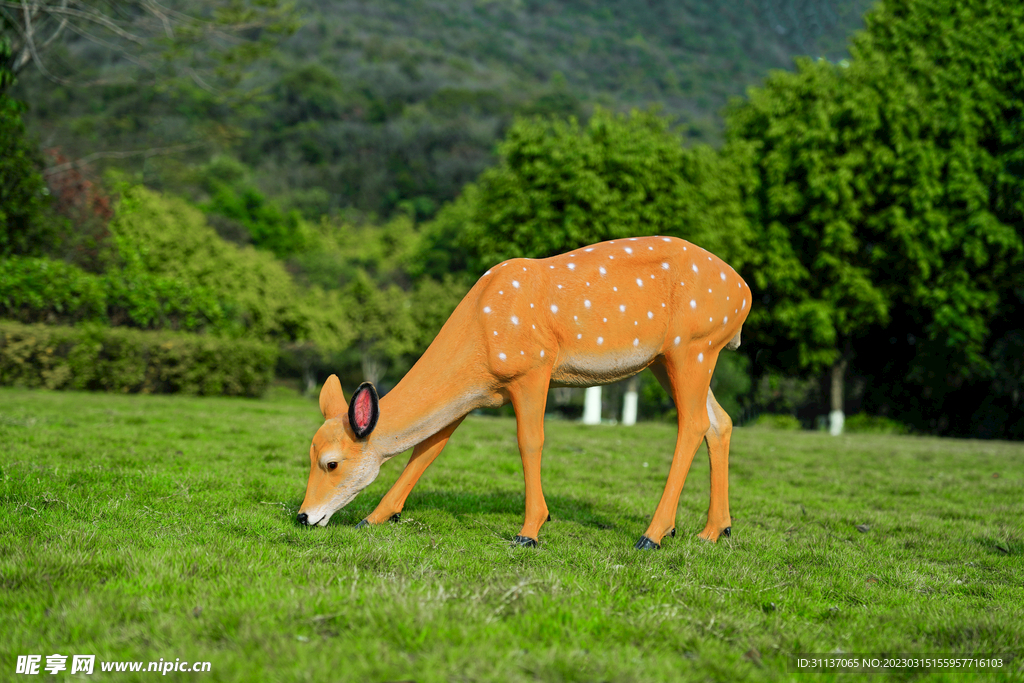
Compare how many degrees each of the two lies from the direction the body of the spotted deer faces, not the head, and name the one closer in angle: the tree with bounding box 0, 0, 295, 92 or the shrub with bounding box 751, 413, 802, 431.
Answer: the tree

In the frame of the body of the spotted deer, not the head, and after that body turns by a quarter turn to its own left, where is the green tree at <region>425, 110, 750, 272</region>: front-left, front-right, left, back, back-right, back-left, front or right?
back

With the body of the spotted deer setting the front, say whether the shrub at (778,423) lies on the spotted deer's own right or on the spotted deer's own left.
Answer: on the spotted deer's own right

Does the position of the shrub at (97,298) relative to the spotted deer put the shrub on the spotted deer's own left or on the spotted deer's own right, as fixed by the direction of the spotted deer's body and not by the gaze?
on the spotted deer's own right

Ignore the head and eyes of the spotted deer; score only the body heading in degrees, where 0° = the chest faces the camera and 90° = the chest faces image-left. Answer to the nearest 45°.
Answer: approximately 90°

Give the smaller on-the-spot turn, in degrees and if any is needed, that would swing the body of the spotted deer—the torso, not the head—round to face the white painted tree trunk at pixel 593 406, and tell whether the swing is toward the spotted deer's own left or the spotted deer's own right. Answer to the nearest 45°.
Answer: approximately 90° to the spotted deer's own right

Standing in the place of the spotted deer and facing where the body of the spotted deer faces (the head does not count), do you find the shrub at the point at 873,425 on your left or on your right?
on your right

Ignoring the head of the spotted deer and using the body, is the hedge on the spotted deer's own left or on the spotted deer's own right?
on the spotted deer's own right

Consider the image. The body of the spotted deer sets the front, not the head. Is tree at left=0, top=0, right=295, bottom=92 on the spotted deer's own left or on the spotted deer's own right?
on the spotted deer's own right

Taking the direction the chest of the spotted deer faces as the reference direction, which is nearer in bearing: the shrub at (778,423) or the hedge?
the hedge

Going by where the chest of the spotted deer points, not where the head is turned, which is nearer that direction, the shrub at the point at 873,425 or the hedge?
the hedge
